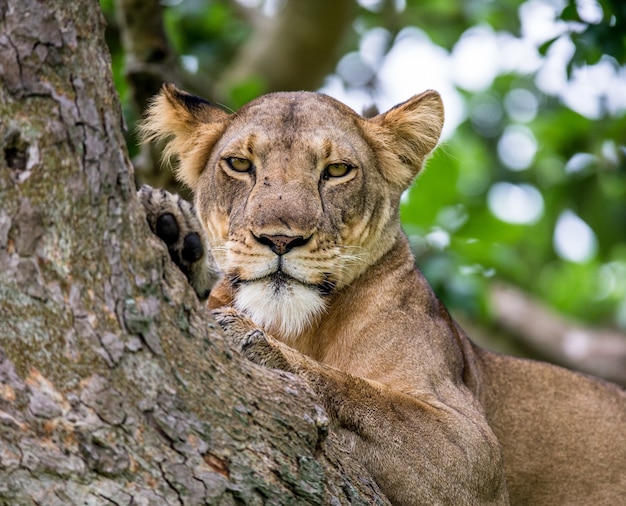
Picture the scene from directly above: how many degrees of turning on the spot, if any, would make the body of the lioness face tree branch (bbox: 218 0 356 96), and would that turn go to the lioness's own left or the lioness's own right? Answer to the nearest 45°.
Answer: approximately 135° to the lioness's own right

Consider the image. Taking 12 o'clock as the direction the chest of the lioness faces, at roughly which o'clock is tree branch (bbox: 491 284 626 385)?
The tree branch is roughly at 5 o'clock from the lioness.

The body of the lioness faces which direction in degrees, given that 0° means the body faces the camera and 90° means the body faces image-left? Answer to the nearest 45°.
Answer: approximately 45°
